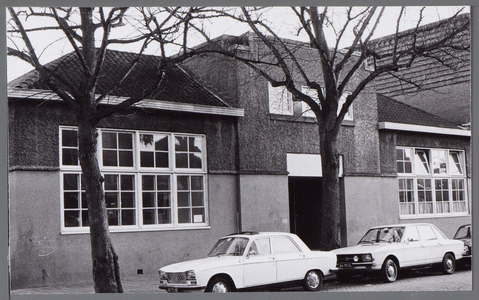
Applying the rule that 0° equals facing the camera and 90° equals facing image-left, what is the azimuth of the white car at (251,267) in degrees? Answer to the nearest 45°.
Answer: approximately 45°

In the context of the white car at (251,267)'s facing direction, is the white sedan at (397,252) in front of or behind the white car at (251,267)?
behind

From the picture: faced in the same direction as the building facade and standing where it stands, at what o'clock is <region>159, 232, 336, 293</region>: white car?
The white car is roughly at 1 o'clock from the building facade.

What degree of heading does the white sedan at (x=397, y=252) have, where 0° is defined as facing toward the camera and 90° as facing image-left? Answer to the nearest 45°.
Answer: approximately 45°

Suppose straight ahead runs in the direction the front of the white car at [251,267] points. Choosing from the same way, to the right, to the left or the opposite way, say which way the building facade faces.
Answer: to the left

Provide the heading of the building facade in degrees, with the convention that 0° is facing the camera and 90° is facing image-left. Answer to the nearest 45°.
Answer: approximately 315°

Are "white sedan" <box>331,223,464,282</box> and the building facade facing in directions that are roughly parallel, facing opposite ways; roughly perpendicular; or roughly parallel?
roughly perpendicular

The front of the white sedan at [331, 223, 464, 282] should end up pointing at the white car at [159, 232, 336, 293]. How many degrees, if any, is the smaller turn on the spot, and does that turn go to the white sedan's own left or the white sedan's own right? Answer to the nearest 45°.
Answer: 0° — it already faces it
